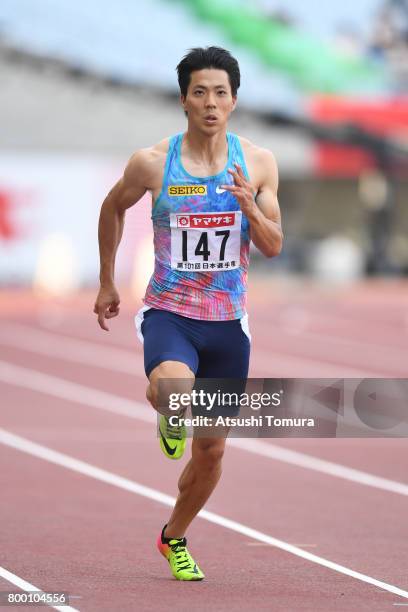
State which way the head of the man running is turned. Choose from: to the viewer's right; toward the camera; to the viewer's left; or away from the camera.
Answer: toward the camera

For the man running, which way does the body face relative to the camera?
toward the camera

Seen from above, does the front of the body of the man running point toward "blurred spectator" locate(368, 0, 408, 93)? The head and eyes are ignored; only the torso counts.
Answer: no
